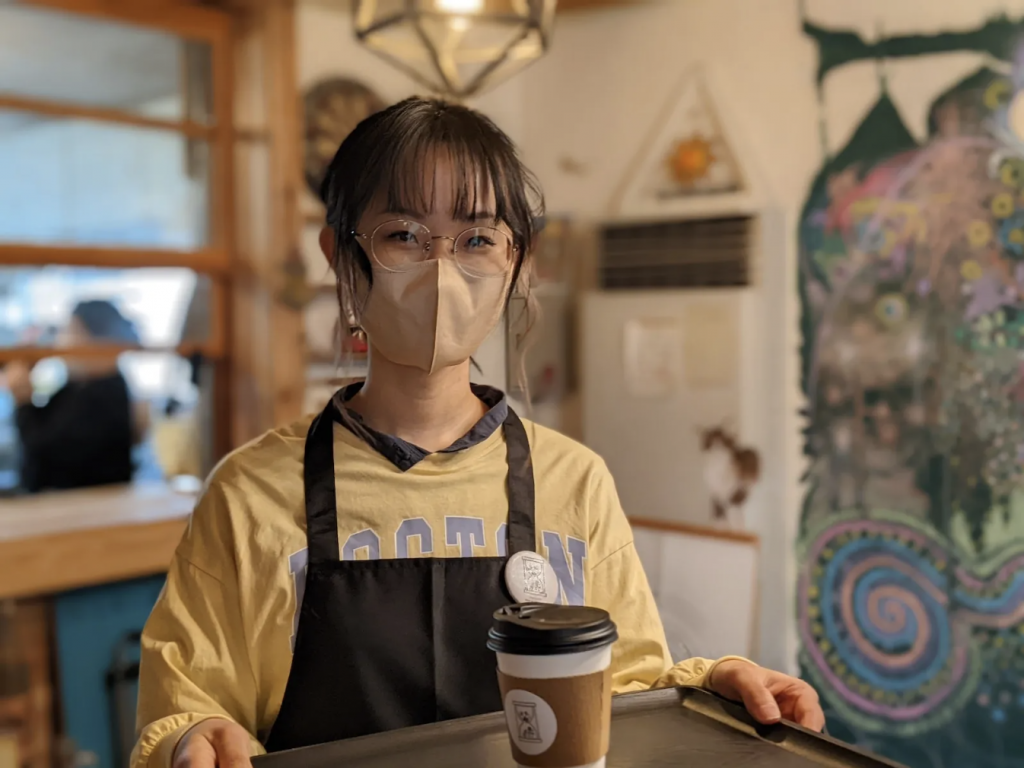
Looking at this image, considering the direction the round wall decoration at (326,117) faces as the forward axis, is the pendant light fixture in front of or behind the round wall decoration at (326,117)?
in front

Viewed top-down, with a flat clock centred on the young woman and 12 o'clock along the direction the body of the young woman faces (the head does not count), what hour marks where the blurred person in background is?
The blurred person in background is roughly at 5 o'clock from the young woman.

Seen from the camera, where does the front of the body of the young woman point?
toward the camera

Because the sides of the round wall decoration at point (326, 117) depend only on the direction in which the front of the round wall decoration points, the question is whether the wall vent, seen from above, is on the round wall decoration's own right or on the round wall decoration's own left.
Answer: on the round wall decoration's own left

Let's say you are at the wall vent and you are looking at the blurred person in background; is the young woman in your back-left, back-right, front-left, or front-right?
front-left

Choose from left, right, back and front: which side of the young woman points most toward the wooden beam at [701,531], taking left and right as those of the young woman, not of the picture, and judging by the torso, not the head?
back

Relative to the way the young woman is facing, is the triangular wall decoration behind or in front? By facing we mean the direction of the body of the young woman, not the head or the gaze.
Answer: behind

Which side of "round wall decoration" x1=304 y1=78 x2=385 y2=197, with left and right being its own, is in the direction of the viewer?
front

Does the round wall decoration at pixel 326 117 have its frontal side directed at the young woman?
yes
